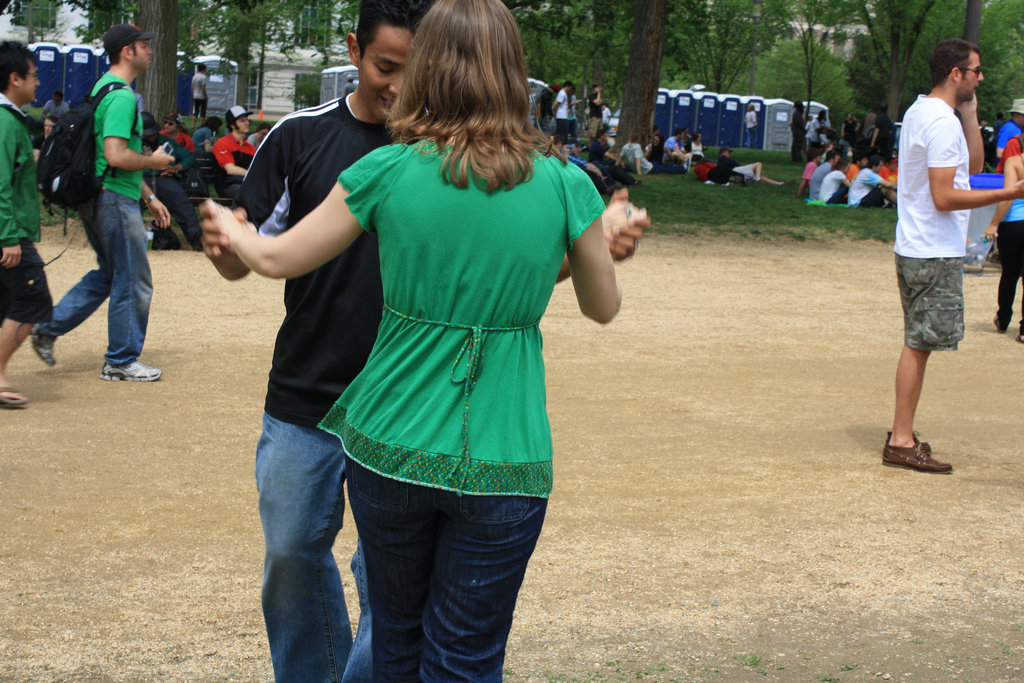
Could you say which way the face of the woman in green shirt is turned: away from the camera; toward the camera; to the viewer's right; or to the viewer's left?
away from the camera

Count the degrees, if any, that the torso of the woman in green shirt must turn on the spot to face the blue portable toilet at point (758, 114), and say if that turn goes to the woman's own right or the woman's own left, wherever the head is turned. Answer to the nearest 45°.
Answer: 0° — they already face it

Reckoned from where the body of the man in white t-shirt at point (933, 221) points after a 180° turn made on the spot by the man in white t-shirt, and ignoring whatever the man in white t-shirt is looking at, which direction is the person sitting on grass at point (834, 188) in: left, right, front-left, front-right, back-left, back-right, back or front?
right

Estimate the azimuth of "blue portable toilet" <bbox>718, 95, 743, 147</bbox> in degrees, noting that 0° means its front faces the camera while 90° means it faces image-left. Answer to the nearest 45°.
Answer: approximately 0°

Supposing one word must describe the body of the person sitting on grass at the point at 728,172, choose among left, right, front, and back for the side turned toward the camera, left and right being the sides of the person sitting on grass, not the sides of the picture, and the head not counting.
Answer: right

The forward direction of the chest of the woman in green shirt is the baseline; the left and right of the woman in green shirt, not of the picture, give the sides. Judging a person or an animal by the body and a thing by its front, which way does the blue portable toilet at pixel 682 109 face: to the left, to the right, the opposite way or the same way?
the opposite way

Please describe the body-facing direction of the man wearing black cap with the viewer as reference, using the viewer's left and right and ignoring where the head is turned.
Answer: facing to the right of the viewer

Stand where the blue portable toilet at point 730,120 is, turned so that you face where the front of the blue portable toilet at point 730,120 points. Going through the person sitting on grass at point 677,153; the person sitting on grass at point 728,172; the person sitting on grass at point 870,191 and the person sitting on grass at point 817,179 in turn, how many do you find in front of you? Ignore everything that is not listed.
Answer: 4

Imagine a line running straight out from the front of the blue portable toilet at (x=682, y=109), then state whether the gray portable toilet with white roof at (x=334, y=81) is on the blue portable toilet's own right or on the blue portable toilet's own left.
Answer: on the blue portable toilet's own right

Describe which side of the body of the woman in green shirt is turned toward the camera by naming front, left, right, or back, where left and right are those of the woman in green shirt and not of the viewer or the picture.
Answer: back

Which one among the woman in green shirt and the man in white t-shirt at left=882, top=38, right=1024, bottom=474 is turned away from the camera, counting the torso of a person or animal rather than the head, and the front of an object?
the woman in green shirt
